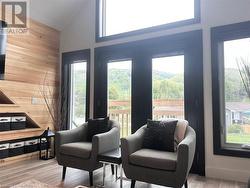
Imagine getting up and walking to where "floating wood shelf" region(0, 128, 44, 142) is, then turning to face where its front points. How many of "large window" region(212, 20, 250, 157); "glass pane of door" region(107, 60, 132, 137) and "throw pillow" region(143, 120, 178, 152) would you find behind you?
0

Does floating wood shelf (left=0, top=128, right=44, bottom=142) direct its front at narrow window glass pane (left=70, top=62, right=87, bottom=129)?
no

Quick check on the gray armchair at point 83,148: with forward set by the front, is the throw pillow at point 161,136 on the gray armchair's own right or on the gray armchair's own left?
on the gray armchair's own left

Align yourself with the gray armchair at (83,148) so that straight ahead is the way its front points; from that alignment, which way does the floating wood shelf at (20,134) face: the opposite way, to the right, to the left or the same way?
to the left

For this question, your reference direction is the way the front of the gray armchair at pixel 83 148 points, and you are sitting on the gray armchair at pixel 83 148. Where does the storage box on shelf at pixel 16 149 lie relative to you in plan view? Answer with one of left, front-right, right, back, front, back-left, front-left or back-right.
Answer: right

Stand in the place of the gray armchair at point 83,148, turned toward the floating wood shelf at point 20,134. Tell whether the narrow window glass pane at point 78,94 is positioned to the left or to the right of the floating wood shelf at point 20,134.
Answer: right

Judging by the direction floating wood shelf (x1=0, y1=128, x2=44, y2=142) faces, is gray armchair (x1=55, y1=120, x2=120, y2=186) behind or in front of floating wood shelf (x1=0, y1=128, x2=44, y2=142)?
in front

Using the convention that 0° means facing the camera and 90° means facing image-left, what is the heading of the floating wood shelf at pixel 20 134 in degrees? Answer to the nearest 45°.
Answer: approximately 315°

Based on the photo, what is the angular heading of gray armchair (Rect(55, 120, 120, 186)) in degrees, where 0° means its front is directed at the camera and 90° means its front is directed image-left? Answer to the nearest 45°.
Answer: approximately 45°

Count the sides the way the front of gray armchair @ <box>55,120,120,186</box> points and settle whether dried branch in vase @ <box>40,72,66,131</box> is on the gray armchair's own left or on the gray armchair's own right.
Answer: on the gray armchair's own right

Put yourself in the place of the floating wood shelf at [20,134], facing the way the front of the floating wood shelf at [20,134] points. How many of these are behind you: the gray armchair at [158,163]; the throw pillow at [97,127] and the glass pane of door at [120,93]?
0

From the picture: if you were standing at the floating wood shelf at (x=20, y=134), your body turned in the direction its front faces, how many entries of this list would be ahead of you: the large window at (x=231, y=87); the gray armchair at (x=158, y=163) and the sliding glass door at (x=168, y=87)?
3

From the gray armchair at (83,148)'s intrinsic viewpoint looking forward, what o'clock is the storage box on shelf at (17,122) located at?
The storage box on shelf is roughly at 3 o'clock from the gray armchair.

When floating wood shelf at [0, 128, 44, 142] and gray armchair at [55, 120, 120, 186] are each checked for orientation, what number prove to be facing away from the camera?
0

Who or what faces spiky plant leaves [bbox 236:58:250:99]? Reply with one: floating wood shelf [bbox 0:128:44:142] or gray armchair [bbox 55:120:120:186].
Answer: the floating wood shelf

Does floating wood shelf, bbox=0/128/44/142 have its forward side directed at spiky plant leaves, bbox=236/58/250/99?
yes

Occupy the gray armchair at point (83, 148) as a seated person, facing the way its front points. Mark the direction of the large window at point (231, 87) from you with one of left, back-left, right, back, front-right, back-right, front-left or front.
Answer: back-left

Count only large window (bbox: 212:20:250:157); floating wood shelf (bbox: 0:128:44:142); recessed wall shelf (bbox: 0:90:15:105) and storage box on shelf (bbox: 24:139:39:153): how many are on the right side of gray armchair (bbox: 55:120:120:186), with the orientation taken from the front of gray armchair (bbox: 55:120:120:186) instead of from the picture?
3

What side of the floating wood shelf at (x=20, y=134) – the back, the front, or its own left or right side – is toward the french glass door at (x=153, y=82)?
front

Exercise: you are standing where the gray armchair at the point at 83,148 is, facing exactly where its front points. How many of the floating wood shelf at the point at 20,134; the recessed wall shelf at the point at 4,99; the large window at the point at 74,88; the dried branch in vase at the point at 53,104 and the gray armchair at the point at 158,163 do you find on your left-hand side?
1
